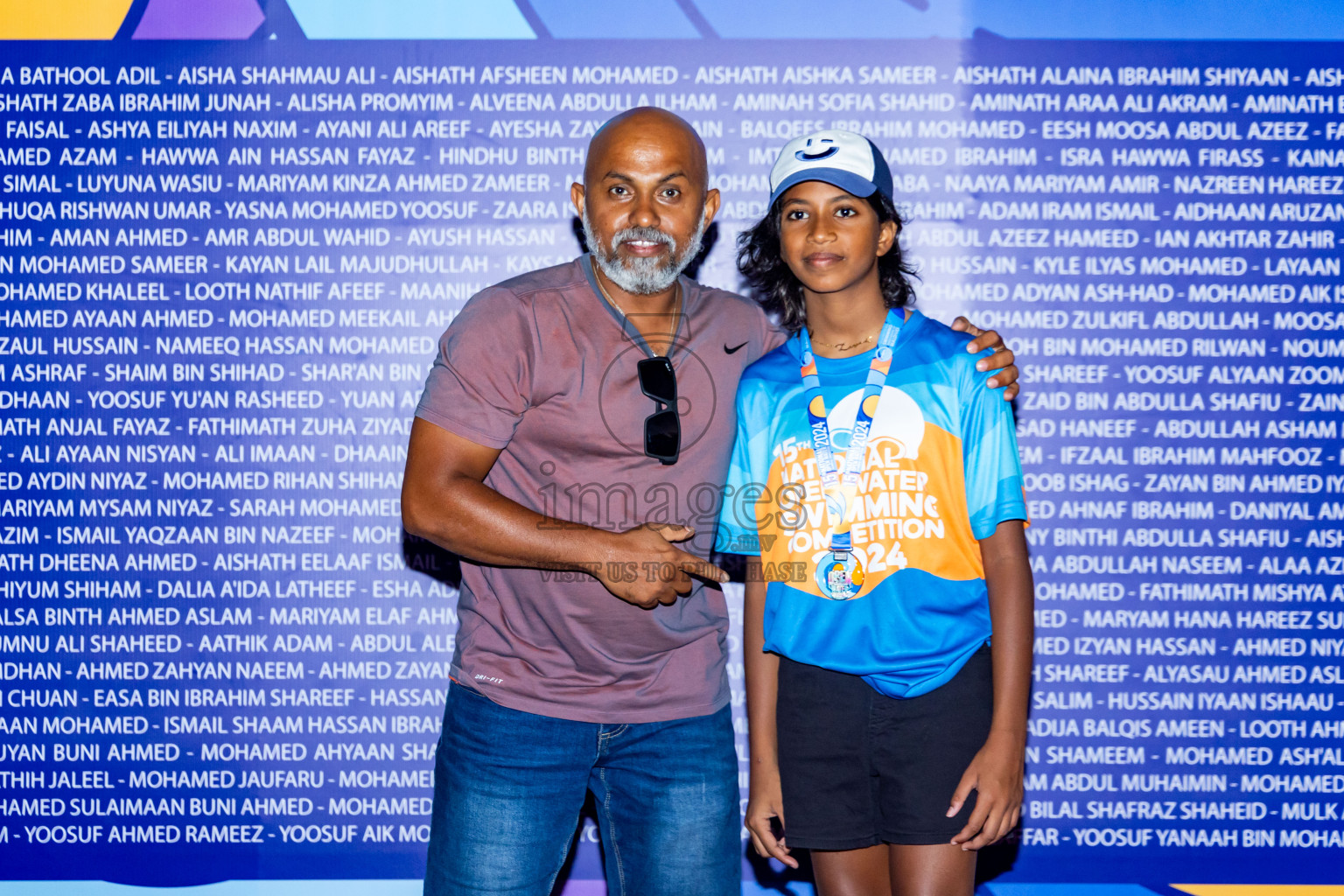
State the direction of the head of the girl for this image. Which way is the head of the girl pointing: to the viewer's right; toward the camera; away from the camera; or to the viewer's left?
toward the camera

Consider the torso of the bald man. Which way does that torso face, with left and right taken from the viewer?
facing the viewer

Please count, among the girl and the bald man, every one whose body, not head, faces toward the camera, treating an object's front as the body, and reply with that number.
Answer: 2

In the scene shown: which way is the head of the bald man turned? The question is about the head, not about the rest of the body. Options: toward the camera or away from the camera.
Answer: toward the camera

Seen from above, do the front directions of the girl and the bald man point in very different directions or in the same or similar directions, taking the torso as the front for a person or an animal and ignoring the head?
same or similar directions

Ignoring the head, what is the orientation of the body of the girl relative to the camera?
toward the camera
